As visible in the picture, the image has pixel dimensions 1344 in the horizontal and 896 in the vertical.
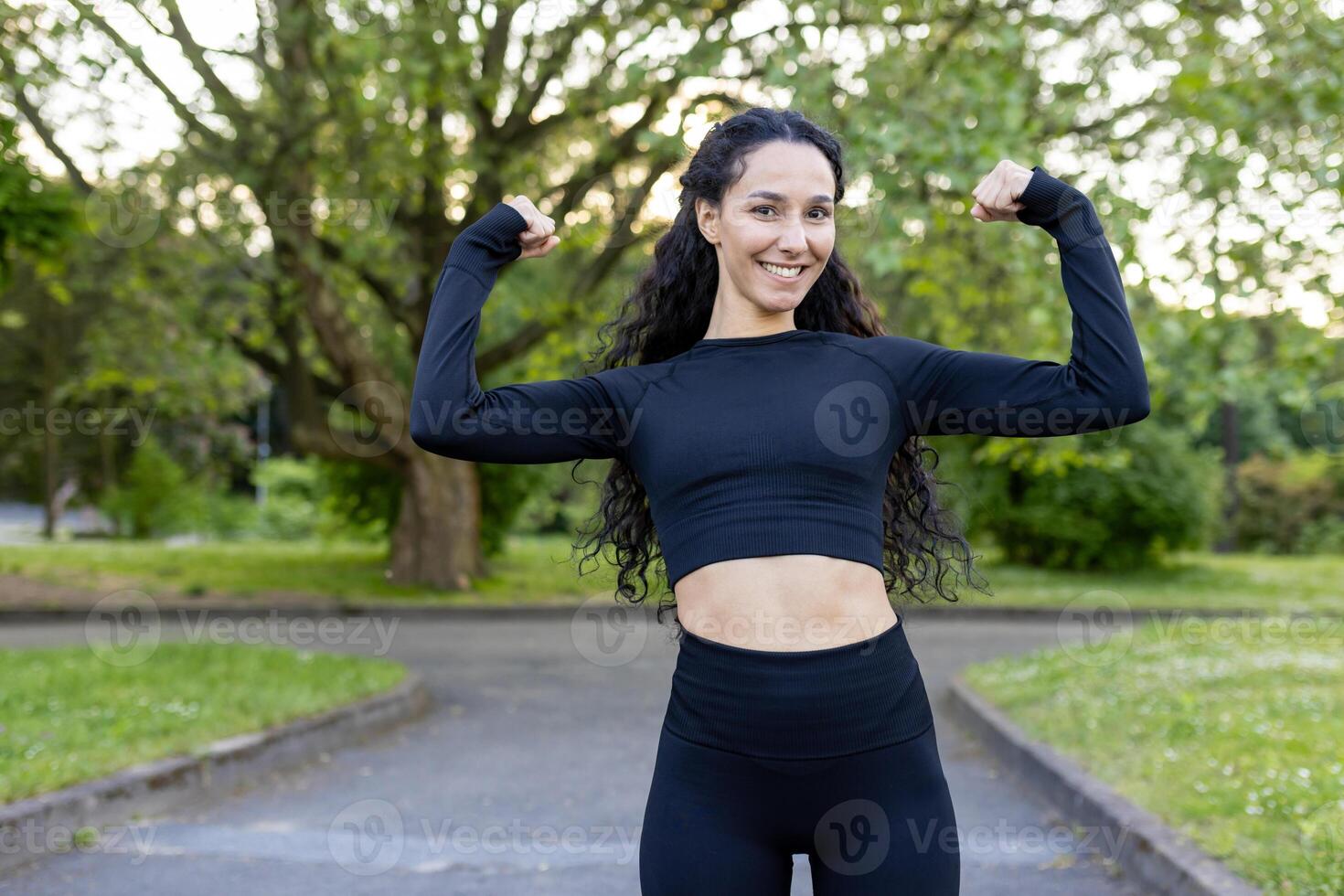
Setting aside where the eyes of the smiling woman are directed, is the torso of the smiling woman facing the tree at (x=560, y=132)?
no

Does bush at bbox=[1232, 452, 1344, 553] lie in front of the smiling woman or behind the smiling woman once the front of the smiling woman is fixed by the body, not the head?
behind

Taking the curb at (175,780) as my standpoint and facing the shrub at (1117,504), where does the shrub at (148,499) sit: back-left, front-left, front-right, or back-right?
front-left

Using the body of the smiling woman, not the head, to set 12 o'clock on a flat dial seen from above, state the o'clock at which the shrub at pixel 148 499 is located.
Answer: The shrub is roughly at 5 o'clock from the smiling woman.

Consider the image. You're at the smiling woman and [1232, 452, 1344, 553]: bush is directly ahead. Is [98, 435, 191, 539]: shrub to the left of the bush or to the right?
left

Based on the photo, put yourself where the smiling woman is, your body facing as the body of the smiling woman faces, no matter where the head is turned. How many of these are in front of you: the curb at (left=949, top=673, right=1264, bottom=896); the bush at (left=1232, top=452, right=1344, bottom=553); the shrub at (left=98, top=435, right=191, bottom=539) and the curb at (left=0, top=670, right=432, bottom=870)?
0

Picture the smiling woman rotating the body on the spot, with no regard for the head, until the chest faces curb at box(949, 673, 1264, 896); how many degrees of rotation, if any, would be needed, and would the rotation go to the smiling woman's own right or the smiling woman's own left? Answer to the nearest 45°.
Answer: approximately 135° to the smiling woman's own left

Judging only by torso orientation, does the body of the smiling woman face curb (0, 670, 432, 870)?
no

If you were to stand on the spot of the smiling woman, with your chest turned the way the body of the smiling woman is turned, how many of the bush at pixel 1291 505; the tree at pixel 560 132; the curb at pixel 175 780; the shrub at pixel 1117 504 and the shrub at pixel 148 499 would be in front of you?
0

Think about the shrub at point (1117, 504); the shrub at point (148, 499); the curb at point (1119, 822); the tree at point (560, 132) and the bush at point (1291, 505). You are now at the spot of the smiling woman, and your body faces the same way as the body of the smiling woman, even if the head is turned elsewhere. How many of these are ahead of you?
0

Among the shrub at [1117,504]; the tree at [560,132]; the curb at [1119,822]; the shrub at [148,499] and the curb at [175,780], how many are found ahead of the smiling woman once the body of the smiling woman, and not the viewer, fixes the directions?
0

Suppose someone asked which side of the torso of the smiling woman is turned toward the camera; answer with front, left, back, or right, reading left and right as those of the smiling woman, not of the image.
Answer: front
